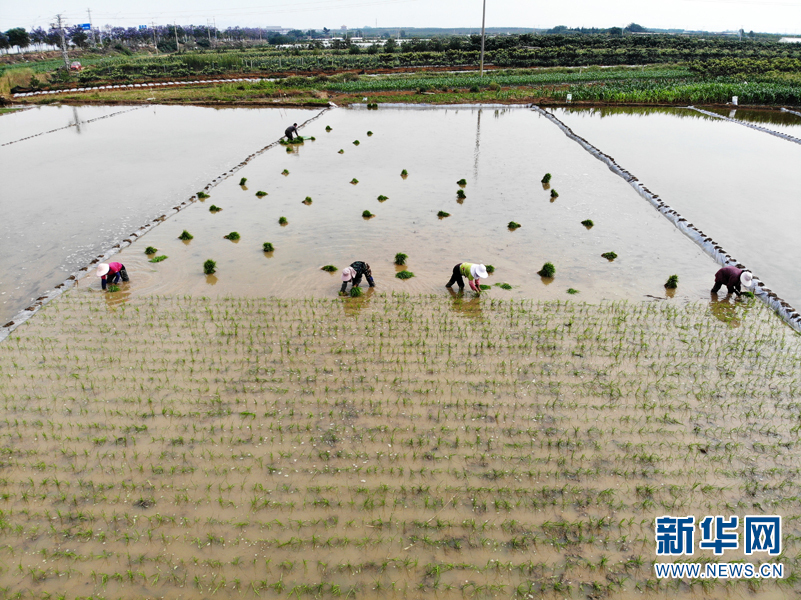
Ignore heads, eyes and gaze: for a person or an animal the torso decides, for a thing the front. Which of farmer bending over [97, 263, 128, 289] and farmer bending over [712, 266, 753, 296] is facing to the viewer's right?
farmer bending over [712, 266, 753, 296]

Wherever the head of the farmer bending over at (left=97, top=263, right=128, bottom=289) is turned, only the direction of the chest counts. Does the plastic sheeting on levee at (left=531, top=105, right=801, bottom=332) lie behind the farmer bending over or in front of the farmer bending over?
behind

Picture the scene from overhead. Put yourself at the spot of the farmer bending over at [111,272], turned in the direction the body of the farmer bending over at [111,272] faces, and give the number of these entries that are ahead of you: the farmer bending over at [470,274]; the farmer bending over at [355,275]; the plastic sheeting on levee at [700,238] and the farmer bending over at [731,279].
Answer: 0

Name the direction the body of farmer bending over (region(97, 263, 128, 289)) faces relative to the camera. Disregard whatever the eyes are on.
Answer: to the viewer's left

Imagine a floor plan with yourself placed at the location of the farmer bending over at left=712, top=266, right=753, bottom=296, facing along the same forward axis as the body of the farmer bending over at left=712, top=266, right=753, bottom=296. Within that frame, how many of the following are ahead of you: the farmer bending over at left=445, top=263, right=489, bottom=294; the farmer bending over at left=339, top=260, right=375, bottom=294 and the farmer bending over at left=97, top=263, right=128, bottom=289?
0

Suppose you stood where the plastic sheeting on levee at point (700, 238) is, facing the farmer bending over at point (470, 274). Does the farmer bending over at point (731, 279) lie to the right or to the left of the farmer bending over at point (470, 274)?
left

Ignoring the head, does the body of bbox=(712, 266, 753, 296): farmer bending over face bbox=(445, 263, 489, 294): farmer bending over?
no

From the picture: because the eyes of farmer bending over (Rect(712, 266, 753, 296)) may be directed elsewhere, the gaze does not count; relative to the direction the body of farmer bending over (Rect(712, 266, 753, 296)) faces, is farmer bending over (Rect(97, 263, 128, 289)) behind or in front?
behind

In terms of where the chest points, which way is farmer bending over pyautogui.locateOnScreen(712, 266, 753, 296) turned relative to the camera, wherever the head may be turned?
to the viewer's right

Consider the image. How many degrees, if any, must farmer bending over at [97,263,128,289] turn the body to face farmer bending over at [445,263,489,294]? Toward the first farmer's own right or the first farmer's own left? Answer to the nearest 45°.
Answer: approximately 135° to the first farmer's own left

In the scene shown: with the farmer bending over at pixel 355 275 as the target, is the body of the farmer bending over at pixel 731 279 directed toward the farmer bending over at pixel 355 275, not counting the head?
no

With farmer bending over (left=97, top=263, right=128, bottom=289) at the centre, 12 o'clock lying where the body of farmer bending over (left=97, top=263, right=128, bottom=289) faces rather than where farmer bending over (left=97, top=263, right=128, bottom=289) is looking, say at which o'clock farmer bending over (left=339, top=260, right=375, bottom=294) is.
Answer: farmer bending over (left=339, top=260, right=375, bottom=294) is roughly at 7 o'clock from farmer bending over (left=97, top=263, right=128, bottom=289).

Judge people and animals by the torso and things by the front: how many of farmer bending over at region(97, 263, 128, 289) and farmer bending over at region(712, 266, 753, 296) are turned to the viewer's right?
1

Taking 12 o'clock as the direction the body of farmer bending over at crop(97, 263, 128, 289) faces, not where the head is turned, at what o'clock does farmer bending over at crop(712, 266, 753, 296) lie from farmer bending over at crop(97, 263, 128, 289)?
farmer bending over at crop(712, 266, 753, 296) is roughly at 7 o'clock from farmer bending over at crop(97, 263, 128, 289).
